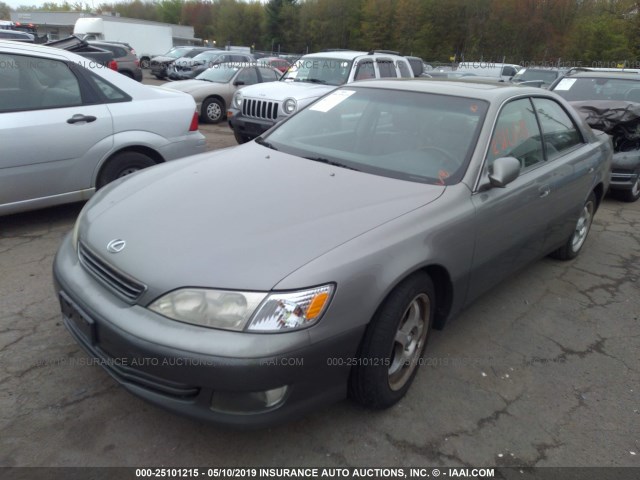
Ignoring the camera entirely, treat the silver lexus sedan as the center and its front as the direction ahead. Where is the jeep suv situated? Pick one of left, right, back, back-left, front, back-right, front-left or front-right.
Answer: back-right

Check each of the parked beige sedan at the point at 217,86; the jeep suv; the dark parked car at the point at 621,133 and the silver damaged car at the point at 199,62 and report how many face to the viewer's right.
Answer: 0

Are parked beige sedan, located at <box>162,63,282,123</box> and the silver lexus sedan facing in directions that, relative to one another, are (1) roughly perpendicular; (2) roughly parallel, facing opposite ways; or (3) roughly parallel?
roughly parallel

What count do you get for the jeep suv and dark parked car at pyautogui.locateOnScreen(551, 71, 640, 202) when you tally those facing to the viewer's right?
0

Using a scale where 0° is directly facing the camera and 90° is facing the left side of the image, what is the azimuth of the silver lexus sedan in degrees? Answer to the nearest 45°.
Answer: approximately 45°

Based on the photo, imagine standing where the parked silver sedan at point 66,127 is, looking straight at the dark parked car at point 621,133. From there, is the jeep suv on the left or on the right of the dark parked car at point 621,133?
left

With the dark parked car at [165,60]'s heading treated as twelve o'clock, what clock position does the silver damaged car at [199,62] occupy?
the silver damaged car at [199,62] is roughly at 10 o'clock from the dark parked car at [165,60].

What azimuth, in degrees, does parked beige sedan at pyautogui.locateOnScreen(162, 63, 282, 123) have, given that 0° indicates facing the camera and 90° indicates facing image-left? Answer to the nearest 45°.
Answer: approximately 45°

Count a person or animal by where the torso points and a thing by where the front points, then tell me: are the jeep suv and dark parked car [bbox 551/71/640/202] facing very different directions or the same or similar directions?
same or similar directions

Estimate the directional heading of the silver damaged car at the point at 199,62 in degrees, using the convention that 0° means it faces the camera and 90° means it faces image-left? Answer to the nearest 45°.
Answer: approximately 45°

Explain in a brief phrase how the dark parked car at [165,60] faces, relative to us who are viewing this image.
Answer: facing the viewer and to the left of the viewer

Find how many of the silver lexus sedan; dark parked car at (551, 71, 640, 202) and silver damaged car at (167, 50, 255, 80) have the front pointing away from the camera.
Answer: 0

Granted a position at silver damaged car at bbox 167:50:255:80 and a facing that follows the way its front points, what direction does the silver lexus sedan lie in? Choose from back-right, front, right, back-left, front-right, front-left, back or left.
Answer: front-left

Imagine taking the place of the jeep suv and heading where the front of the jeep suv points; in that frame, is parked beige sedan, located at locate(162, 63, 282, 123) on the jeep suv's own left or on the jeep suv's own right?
on the jeep suv's own right

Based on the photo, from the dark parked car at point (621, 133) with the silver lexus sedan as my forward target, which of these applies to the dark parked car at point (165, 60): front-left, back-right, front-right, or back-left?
back-right

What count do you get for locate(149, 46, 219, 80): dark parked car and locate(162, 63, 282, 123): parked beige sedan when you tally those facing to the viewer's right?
0
